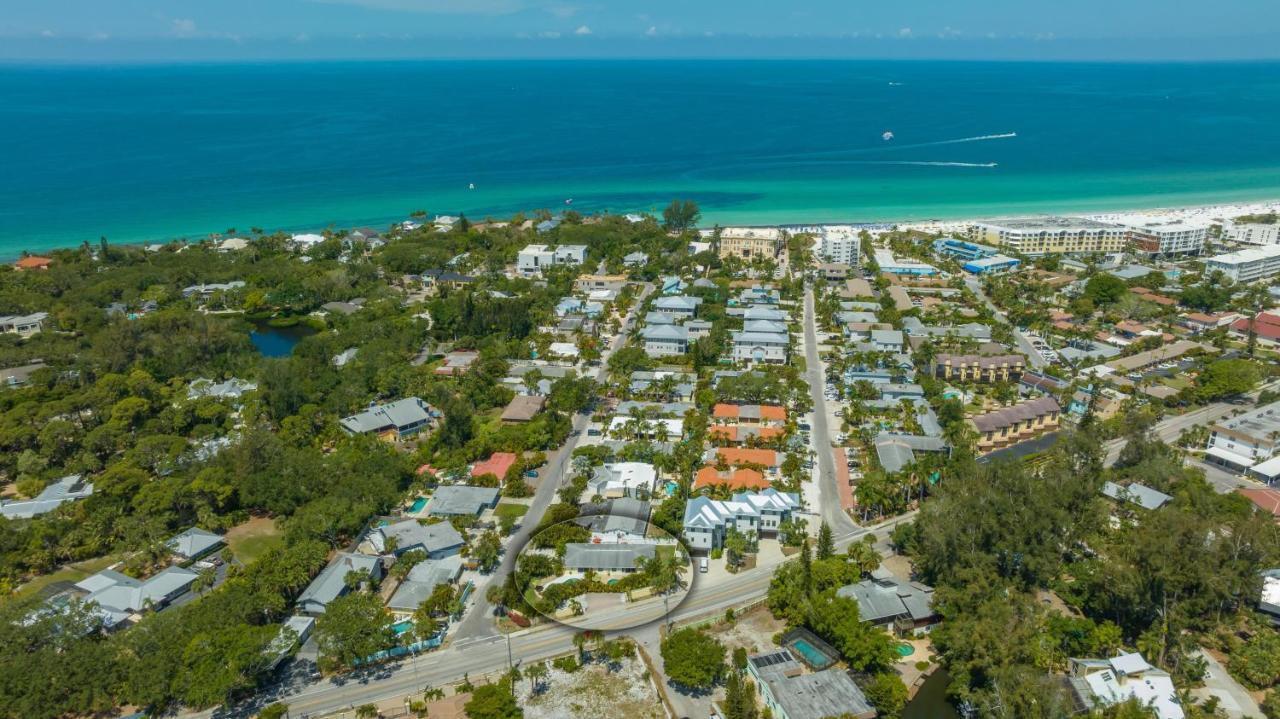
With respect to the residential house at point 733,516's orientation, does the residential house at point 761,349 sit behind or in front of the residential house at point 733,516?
behind

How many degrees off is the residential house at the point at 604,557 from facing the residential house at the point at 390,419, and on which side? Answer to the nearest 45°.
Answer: approximately 135° to its right

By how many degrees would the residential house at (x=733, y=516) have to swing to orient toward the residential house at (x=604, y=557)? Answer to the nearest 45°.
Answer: approximately 45° to its right

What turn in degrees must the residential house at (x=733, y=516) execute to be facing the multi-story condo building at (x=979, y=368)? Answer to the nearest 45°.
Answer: approximately 135° to its left

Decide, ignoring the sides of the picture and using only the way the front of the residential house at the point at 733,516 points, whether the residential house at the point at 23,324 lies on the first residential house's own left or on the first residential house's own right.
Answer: on the first residential house's own right

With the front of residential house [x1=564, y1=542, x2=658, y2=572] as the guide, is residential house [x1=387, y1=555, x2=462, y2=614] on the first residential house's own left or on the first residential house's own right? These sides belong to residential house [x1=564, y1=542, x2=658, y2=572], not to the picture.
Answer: on the first residential house's own right

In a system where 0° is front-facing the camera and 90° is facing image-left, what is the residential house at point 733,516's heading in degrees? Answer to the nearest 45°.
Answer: approximately 0°

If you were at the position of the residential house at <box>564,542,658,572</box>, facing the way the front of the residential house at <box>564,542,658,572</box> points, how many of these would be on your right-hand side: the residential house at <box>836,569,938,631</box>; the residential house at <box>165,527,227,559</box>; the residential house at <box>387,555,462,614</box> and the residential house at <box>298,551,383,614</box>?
3

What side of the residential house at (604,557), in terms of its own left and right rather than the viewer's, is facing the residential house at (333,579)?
right

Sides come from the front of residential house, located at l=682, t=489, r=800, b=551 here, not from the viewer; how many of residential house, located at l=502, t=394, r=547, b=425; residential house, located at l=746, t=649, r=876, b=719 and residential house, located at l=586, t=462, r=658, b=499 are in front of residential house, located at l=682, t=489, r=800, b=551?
1

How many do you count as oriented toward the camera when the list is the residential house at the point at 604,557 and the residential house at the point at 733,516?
2

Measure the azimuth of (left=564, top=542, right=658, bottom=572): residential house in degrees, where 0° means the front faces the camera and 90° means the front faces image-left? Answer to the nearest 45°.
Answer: approximately 0°

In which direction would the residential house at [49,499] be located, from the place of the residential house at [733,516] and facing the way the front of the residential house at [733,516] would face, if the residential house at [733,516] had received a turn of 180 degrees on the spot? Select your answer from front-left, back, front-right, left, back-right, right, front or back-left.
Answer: left
